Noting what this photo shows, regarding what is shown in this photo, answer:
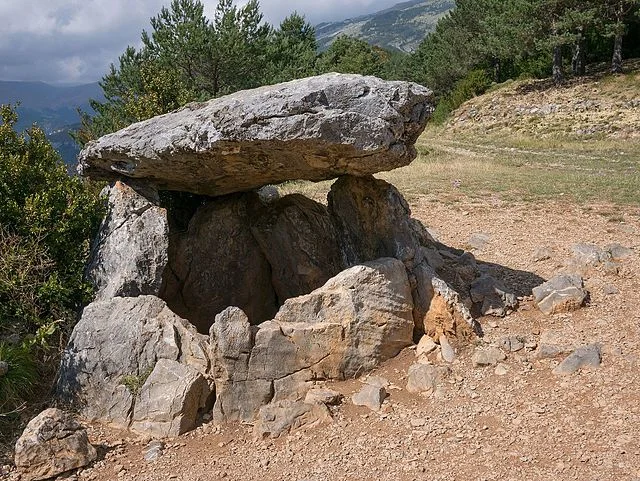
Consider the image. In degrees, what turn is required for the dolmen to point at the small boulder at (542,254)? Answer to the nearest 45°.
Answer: approximately 135° to its left

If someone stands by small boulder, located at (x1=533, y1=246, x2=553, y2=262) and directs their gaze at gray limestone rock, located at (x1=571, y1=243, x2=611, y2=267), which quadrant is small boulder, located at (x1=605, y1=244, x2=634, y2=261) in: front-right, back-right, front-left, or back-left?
front-left

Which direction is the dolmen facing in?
toward the camera

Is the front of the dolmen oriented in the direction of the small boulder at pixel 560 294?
no

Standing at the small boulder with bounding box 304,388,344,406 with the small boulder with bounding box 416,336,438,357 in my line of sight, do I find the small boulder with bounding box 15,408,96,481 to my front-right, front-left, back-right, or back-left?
back-left

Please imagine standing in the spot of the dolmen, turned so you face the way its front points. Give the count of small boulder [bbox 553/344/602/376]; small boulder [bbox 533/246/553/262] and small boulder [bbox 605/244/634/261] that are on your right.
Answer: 0

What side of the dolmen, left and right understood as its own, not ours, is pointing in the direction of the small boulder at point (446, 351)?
left
